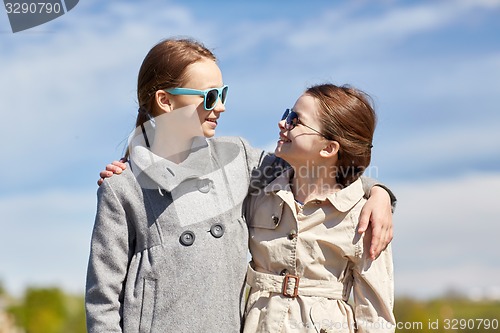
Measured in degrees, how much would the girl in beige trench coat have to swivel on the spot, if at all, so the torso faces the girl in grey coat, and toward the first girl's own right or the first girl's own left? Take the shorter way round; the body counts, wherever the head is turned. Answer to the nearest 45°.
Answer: approximately 45° to the first girl's own right

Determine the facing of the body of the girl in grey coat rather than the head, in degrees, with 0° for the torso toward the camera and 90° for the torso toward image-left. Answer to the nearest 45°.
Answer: approximately 315°

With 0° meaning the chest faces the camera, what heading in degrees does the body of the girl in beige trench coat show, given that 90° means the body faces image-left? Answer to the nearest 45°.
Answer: approximately 45°

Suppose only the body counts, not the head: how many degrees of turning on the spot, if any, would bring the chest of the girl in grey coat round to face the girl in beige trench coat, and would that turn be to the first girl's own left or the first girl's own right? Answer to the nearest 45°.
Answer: approximately 45° to the first girl's own left

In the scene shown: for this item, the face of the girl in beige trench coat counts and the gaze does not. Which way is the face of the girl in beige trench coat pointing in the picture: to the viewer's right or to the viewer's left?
to the viewer's left
